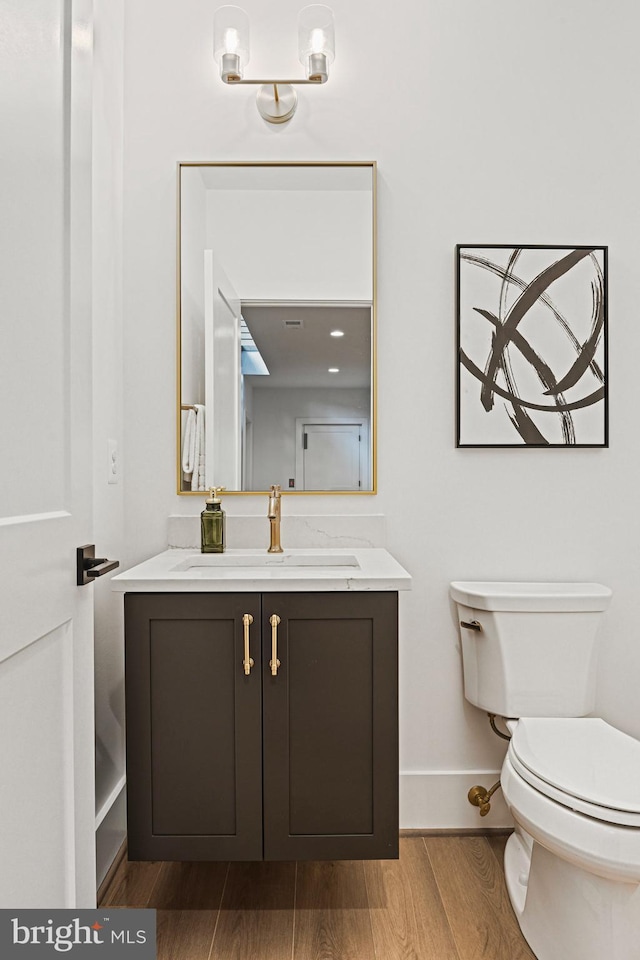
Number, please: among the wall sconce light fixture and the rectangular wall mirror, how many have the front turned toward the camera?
2

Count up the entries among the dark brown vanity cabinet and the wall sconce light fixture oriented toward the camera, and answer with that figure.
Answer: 2

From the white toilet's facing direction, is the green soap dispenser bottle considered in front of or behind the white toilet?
behind

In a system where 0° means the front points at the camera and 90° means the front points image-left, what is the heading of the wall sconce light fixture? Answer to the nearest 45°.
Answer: approximately 0°

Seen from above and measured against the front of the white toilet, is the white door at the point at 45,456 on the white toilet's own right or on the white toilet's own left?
on the white toilet's own right

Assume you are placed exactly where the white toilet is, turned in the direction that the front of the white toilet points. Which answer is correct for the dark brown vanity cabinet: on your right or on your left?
on your right

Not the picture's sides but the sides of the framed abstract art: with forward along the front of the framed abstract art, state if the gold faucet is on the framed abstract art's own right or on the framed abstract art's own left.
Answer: on the framed abstract art's own right
